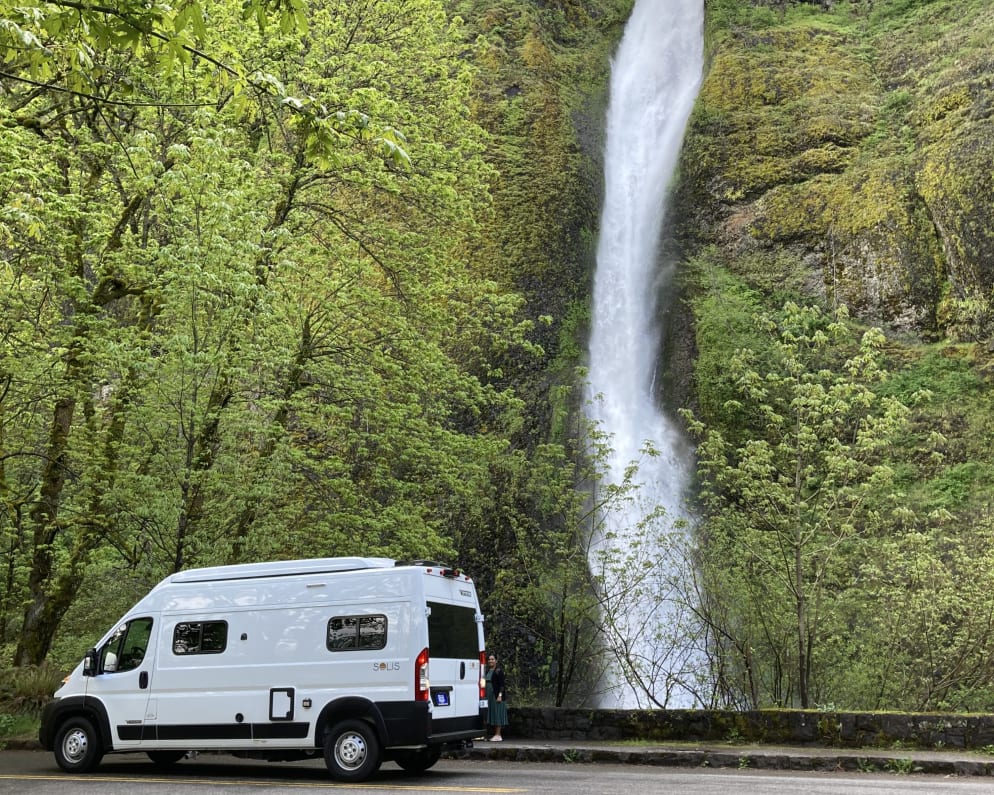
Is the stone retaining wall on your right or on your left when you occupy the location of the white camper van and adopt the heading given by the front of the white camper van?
on your right

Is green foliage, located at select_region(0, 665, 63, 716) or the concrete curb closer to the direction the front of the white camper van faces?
the green foliage

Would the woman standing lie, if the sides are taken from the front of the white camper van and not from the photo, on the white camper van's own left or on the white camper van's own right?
on the white camper van's own right

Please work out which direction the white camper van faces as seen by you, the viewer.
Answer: facing away from the viewer and to the left of the viewer
